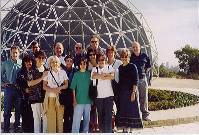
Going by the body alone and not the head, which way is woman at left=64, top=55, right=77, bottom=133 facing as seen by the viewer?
toward the camera

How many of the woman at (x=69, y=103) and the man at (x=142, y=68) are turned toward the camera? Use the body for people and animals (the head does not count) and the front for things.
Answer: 2

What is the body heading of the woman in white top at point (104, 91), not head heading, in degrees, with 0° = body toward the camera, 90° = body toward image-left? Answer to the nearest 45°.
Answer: approximately 0°

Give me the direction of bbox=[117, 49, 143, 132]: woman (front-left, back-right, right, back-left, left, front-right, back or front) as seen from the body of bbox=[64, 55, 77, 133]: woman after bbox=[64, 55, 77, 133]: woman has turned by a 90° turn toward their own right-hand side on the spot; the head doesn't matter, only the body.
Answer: back

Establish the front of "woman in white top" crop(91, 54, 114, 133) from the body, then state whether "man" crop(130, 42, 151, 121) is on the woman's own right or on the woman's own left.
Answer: on the woman's own left

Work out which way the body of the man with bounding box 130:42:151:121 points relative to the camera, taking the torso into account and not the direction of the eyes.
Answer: toward the camera
